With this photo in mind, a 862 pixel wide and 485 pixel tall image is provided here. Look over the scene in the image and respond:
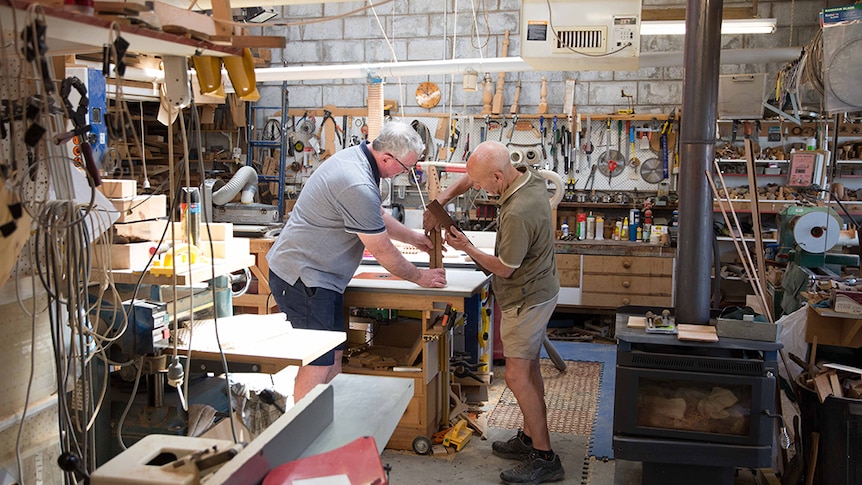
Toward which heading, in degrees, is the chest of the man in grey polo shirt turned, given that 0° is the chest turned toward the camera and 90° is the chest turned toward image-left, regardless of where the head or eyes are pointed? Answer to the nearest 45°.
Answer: approximately 270°

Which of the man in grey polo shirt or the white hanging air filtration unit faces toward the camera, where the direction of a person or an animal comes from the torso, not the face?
the white hanging air filtration unit

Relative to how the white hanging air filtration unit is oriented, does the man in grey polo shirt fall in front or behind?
in front

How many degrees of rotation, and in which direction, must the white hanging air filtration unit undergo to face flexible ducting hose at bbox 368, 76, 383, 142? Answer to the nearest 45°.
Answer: approximately 90° to its right

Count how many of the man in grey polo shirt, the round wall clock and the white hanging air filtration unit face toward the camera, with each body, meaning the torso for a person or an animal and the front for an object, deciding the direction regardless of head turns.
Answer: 2

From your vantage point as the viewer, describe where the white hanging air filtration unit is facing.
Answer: facing the viewer

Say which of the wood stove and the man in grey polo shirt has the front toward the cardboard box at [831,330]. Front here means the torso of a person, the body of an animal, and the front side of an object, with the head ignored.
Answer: the man in grey polo shirt

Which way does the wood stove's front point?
toward the camera

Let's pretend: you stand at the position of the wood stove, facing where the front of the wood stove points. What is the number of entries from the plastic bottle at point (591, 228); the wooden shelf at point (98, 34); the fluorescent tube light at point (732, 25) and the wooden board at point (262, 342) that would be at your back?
2

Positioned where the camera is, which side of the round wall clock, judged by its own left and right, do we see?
front

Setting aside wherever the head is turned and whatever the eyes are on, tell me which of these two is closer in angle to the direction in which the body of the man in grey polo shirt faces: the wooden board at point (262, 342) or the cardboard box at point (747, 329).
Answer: the cardboard box

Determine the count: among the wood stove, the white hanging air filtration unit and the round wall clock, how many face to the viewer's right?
0

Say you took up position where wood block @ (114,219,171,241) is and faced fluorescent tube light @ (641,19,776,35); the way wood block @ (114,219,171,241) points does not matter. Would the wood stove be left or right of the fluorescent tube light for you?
right

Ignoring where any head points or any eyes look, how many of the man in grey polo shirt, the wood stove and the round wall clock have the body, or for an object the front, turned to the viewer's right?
1

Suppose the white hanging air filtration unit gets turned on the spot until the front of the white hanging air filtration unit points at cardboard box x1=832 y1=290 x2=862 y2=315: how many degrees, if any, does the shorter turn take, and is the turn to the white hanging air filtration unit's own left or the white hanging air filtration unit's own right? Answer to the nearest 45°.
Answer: approximately 45° to the white hanging air filtration unit's own left

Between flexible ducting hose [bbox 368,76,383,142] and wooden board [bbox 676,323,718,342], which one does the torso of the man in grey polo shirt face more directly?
the wooden board

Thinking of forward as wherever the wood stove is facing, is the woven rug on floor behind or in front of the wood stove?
behind

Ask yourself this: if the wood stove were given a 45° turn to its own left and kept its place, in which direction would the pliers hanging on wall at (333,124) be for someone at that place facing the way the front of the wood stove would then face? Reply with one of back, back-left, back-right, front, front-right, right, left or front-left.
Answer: back
